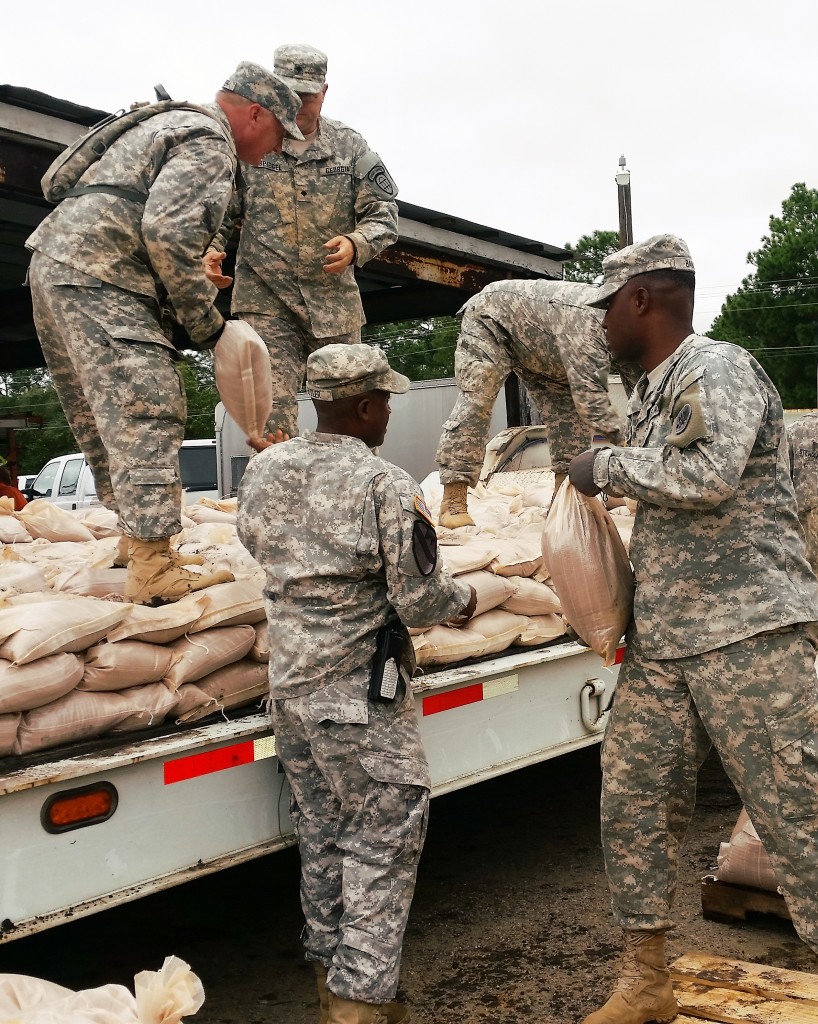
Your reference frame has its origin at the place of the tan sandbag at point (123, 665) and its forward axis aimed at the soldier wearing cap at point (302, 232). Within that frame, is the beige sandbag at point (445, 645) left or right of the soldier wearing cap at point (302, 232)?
right

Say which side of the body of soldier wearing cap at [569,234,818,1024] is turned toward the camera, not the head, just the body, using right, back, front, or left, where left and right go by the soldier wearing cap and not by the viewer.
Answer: left

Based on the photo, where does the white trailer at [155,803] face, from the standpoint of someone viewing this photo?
facing away from the viewer and to the right of the viewer

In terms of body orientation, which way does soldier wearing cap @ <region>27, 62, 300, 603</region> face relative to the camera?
to the viewer's right

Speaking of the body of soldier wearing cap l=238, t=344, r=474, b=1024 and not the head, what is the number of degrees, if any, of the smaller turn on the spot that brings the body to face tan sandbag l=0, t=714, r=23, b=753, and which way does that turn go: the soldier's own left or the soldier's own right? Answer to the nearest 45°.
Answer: approximately 135° to the soldier's own left

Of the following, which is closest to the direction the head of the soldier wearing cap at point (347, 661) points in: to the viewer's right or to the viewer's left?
to the viewer's right

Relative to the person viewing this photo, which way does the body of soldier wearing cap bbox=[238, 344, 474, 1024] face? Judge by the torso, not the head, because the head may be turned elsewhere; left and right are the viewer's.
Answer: facing away from the viewer and to the right of the viewer
